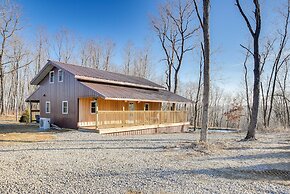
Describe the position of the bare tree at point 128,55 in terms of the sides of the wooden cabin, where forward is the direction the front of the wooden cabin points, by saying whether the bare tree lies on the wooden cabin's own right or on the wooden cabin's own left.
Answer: on the wooden cabin's own left

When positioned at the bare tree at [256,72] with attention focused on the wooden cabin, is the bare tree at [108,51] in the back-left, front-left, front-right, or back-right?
front-right

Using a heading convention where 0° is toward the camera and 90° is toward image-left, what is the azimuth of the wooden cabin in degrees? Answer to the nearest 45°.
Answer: approximately 315°

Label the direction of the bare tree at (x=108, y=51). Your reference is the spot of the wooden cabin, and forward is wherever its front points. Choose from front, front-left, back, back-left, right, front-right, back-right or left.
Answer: back-left

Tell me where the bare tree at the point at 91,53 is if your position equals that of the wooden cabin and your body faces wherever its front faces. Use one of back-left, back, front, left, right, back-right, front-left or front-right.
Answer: back-left

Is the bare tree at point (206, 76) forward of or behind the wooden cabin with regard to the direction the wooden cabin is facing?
forward

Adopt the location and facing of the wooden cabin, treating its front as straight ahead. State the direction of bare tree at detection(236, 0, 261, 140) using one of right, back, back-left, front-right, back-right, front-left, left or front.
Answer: front

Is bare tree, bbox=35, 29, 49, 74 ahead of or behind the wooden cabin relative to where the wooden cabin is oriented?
behind

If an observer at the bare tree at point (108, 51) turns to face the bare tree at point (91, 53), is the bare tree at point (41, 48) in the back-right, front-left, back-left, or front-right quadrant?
front-left
